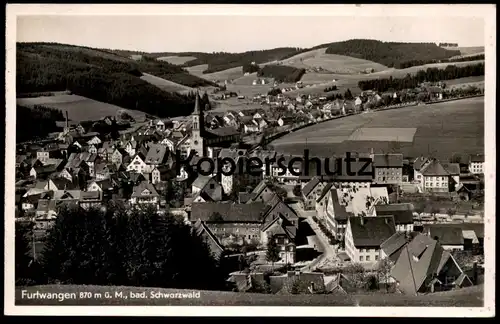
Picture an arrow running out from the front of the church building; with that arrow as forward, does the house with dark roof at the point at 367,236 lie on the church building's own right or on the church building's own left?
on the church building's own left

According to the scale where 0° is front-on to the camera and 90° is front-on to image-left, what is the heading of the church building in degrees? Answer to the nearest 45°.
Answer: approximately 45°

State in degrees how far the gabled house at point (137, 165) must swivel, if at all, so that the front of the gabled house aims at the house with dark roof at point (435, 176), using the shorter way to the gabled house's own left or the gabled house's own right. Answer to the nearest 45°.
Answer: approximately 90° to the gabled house's own left

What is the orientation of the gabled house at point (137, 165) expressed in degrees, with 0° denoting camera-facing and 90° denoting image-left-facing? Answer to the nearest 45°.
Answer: approximately 0°

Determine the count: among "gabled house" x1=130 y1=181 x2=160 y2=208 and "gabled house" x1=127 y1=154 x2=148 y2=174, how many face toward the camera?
2

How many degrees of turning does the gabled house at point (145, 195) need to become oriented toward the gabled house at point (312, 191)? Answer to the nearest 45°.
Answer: approximately 90° to its left
